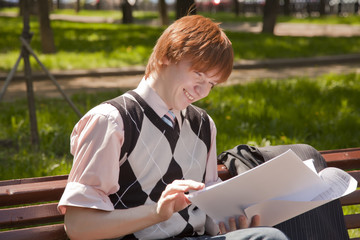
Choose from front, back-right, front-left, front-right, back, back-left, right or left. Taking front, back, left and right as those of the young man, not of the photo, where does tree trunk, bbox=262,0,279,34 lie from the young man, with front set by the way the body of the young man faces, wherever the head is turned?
back-left

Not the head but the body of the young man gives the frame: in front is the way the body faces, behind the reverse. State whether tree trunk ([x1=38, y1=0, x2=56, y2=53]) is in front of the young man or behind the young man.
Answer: behind

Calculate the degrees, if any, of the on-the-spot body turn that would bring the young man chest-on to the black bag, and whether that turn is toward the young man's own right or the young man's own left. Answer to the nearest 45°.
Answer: approximately 90° to the young man's own left

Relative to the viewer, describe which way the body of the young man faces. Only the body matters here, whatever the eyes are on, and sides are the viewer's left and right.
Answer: facing the viewer and to the right of the viewer

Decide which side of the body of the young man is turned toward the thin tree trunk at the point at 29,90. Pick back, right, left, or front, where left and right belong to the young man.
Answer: back

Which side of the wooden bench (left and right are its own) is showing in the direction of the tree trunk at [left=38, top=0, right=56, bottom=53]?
back

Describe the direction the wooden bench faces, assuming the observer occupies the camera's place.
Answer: facing the viewer
